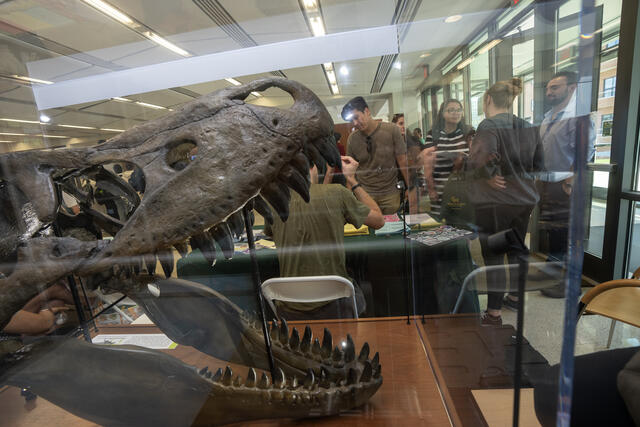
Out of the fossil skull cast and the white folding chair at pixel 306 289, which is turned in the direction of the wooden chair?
the fossil skull cast

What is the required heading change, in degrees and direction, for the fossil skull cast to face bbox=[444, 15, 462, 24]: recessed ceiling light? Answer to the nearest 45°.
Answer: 0° — it already faces it

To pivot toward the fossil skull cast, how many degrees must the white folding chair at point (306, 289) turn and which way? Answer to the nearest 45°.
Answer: approximately 135° to its left

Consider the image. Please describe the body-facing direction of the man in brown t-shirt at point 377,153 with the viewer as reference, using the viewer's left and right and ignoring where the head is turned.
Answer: facing the viewer and to the left of the viewer

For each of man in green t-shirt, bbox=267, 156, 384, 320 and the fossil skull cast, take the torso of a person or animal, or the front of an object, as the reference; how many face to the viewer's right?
1

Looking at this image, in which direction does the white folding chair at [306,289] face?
away from the camera

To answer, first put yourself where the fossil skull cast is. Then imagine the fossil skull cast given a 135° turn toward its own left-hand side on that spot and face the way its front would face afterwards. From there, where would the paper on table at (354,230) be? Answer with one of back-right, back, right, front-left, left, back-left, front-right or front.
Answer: right

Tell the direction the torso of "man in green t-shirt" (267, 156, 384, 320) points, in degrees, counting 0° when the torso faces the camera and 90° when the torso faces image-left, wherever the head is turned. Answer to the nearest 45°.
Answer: approximately 180°

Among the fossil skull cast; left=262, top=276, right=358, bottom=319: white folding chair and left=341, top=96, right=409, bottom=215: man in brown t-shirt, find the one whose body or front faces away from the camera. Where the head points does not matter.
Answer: the white folding chair

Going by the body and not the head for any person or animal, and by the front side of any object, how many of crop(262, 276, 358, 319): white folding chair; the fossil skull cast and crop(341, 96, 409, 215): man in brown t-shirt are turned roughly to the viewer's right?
1

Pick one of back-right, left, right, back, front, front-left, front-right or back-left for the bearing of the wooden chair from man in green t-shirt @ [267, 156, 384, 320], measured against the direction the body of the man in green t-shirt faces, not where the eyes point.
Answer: right

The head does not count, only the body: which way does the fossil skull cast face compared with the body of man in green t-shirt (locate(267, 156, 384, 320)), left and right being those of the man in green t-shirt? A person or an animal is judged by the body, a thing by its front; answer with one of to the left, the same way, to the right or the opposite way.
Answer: to the right

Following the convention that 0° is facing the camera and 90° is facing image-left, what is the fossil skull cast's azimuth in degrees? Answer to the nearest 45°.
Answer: approximately 270°

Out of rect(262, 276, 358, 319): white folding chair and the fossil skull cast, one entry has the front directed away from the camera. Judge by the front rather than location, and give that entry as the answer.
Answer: the white folding chair
